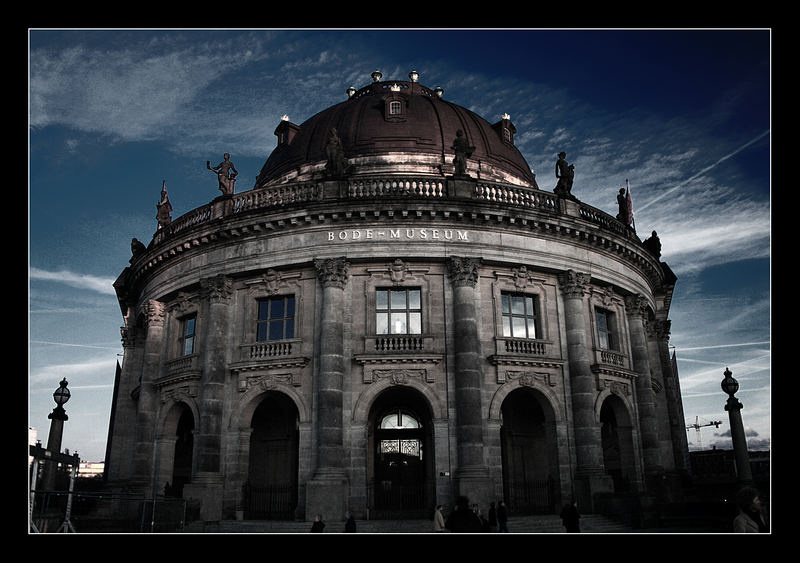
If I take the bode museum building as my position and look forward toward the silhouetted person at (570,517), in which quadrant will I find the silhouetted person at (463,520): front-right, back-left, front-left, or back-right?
front-right

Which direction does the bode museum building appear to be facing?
toward the camera

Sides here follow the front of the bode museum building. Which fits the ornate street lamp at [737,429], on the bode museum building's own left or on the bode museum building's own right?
on the bode museum building's own left

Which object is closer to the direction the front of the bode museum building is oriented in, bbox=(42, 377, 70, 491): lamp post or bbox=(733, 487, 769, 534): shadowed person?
the shadowed person

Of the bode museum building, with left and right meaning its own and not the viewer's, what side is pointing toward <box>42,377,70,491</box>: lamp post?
right

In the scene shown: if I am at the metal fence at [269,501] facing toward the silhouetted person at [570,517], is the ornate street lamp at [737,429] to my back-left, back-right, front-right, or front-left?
front-left

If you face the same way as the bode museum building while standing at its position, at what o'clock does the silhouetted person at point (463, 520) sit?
The silhouetted person is roughly at 12 o'clock from the bode museum building.

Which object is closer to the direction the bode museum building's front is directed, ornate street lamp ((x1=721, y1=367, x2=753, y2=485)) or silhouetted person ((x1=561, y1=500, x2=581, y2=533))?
the silhouetted person

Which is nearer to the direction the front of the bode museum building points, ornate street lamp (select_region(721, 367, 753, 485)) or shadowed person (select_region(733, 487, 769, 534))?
the shadowed person

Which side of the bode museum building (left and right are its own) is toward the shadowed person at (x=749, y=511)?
front

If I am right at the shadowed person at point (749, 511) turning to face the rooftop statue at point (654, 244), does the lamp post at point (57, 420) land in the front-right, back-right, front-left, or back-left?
front-left

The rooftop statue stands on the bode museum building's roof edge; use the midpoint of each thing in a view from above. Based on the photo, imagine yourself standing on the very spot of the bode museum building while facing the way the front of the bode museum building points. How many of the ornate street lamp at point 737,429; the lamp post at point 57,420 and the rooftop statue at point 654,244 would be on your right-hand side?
1

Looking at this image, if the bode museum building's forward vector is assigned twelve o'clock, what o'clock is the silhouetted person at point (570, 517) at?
The silhouetted person is roughly at 11 o'clock from the bode museum building.

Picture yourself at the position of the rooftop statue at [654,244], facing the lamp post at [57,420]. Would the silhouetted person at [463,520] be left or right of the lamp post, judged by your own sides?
left
